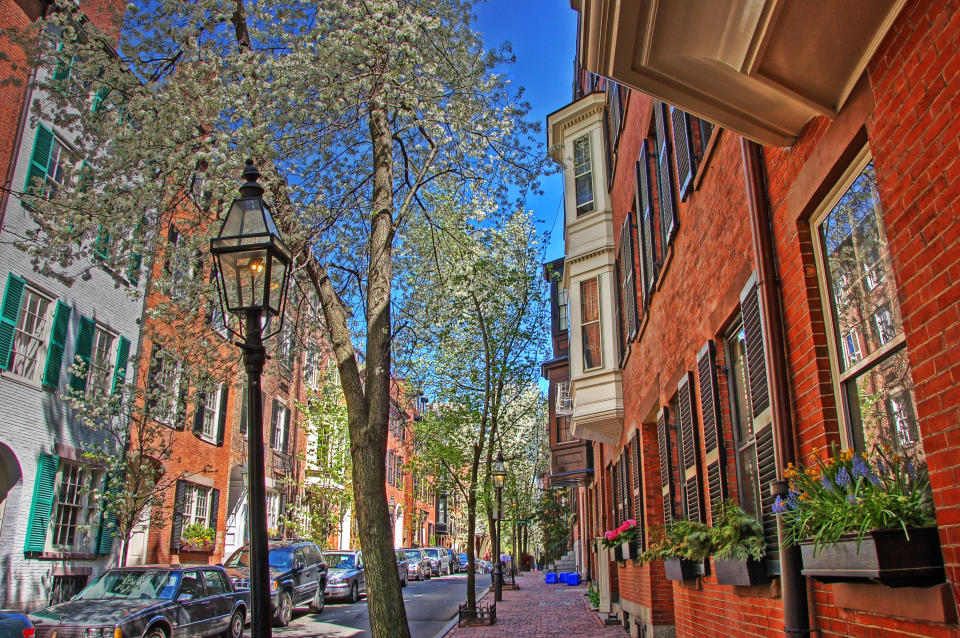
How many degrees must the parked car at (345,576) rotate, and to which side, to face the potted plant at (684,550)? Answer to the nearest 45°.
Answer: approximately 45° to its left

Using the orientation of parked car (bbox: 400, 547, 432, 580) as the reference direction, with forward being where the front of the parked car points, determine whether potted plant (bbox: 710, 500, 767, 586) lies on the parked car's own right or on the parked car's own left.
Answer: on the parked car's own left

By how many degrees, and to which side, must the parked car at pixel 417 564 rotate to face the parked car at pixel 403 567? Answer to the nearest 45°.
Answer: approximately 45° to its left

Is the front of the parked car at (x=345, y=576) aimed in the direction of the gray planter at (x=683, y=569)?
no

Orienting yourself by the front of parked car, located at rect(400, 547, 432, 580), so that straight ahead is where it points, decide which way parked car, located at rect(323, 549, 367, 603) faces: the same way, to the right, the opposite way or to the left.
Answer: the same way

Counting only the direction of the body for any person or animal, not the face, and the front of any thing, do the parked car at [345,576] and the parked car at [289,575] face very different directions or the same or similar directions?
same or similar directions

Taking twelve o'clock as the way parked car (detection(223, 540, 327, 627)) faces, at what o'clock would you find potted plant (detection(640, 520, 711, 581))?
The potted plant is roughly at 10 o'clock from the parked car.

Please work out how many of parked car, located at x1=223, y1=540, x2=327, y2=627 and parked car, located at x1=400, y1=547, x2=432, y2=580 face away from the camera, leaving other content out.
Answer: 0

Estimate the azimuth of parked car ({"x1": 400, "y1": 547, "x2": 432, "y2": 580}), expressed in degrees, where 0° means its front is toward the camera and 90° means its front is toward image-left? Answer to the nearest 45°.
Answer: approximately 45°

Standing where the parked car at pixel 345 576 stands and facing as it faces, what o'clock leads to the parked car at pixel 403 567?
the parked car at pixel 403 567 is roughly at 5 o'clock from the parked car at pixel 345 576.

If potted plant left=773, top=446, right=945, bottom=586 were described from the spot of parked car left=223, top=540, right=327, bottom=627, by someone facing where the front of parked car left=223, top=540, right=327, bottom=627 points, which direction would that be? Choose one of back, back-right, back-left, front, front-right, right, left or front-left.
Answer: front-left

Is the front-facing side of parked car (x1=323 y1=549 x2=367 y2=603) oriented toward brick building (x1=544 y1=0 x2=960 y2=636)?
no

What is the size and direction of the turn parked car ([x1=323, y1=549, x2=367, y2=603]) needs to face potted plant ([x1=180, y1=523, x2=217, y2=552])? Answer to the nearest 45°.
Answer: approximately 45° to its right

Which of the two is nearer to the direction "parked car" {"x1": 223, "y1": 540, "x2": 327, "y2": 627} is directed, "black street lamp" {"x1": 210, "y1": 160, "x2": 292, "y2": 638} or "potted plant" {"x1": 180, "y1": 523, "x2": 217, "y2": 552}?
the black street lamp

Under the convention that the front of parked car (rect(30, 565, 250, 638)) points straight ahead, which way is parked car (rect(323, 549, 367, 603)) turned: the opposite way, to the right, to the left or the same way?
the same way

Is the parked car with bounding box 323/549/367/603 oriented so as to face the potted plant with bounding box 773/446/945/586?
yes

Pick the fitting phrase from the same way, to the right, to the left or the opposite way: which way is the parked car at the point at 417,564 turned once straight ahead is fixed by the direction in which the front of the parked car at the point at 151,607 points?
the same way

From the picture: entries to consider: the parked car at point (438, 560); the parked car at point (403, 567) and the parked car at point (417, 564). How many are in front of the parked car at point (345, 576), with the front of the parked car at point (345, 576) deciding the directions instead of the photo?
0
